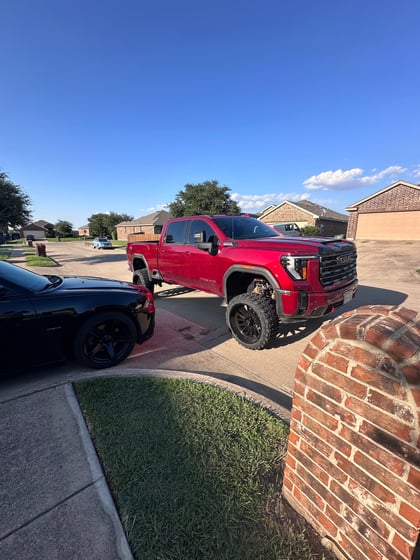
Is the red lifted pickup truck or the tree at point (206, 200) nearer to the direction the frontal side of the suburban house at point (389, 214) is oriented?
the red lifted pickup truck

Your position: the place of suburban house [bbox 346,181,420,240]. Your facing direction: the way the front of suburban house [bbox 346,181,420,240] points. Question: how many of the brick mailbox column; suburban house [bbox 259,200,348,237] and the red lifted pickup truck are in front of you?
2

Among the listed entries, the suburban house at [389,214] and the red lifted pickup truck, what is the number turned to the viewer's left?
0

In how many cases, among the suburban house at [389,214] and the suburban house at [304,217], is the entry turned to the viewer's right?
0

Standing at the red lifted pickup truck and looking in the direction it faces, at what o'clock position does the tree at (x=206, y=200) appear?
The tree is roughly at 7 o'clock from the red lifted pickup truck.

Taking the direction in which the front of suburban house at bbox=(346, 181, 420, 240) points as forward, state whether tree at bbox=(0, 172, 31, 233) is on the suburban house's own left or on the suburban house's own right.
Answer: on the suburban house's own right

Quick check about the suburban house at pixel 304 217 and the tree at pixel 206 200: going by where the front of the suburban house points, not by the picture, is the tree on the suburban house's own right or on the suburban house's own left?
on the suburban house's own right

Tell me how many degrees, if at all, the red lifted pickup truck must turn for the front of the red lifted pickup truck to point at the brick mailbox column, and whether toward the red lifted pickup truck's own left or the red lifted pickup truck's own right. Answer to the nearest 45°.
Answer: approximately 45° to the red lifted pickup truck's own right

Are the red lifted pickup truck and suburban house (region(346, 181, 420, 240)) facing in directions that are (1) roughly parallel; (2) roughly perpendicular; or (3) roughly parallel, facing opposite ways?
roughly perpendicular

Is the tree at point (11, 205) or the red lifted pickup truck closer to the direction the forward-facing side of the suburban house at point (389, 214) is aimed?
the red lifted pickup truck

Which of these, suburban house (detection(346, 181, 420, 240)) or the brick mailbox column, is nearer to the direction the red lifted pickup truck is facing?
the brick mailbox column

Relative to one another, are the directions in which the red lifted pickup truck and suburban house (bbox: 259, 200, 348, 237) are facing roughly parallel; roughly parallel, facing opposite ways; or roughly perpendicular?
roughly perpendicular

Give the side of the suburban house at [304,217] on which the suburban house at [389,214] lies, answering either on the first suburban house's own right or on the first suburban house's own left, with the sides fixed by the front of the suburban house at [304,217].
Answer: on the first suburban house's own left

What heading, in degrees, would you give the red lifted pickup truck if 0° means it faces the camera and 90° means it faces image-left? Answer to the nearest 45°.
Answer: approximately 315°

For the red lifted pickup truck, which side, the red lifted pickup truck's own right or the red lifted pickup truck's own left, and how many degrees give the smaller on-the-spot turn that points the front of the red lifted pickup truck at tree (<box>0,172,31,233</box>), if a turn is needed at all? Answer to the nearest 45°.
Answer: approximately 180°

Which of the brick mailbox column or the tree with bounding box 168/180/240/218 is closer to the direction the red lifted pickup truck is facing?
the brick mailbox column

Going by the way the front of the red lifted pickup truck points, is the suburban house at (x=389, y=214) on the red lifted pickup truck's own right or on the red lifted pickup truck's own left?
on the red lifted pickup truck's own left

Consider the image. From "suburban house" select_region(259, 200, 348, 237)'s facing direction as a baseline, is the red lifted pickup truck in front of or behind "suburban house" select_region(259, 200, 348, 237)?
in front

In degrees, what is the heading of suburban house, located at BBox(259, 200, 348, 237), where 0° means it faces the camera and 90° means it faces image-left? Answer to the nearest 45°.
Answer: approximately 45°
